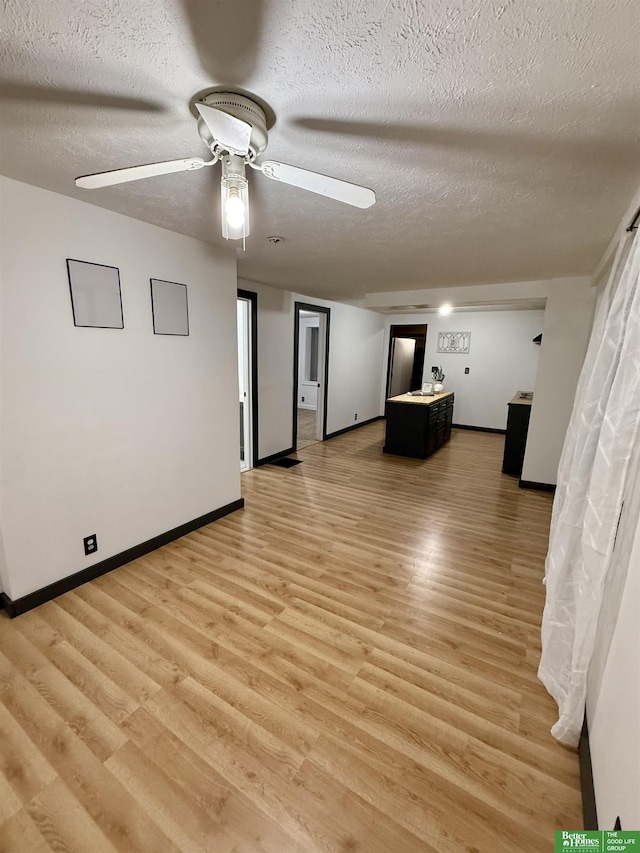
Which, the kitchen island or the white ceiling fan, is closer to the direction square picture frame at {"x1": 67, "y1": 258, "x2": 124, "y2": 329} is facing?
the white ceiling fan

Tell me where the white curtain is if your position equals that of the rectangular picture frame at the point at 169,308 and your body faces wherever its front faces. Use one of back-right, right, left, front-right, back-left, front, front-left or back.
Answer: front

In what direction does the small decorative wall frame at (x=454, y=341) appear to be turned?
toward the camera

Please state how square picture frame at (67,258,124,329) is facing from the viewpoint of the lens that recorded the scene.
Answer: facing the viewer and to the right of the viewer

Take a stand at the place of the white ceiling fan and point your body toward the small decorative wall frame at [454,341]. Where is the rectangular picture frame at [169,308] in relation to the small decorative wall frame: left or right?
left

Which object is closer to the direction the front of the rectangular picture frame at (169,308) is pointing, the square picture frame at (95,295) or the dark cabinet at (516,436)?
the dark cabinet

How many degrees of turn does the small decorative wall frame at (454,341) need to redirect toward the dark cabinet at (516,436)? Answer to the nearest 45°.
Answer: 0° — it already faces it

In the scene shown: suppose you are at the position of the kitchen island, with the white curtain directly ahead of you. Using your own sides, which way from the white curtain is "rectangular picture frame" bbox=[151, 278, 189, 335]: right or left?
right

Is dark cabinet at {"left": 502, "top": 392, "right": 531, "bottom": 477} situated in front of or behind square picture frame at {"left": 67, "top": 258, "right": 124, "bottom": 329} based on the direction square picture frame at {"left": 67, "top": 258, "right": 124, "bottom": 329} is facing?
in front

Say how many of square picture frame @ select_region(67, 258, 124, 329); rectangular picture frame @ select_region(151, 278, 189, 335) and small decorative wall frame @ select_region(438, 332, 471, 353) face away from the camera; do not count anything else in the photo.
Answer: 0

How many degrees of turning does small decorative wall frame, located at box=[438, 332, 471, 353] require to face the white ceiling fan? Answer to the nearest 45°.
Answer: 0° — it already faces it

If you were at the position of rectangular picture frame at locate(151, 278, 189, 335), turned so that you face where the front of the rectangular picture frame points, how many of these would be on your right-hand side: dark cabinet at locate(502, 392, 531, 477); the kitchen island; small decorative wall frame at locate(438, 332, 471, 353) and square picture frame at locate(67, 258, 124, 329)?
1

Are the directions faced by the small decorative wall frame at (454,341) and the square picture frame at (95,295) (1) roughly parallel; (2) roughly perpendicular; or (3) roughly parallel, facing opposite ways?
roughly perpendicular

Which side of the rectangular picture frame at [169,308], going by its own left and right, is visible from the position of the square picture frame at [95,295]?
right

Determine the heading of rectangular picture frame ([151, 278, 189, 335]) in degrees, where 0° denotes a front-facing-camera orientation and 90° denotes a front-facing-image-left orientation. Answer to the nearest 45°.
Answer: approximately 315°

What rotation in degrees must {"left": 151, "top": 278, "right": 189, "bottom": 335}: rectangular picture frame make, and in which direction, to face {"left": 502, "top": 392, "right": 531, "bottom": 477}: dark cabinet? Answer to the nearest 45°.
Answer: approximately 45° to its left

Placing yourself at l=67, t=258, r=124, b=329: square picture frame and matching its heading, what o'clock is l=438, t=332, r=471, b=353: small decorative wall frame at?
The small decorative wall frame is roughly at 10 o'clock from the square picture frame.

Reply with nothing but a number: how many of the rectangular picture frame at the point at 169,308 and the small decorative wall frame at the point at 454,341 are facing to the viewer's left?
0

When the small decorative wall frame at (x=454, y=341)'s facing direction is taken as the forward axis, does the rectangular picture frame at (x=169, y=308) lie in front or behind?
in front

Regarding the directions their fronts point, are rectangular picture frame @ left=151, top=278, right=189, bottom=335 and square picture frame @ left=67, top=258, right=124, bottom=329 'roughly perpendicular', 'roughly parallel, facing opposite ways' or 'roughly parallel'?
roughly parallel

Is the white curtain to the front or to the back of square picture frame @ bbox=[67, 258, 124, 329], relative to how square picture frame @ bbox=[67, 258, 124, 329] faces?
to the front
